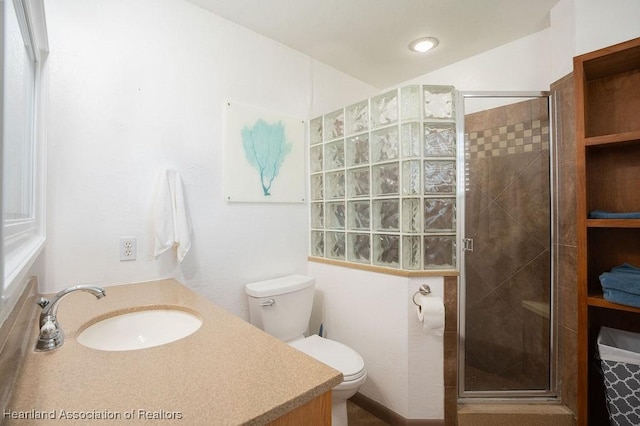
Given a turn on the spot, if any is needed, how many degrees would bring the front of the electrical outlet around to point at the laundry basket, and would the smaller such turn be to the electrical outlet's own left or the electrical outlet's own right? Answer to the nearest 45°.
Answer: approximately 45° to the electrical outlet's own left

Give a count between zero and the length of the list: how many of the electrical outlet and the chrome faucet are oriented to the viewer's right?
1

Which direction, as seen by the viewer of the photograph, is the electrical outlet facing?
facing the viewer

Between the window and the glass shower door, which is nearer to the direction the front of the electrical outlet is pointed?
the window

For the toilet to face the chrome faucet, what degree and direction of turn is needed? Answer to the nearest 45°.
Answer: approximately 90° to its right

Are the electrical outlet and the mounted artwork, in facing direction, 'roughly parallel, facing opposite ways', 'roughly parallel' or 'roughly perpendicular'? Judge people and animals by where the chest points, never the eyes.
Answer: roughly parallel

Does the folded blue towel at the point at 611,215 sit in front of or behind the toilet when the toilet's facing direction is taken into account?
in front

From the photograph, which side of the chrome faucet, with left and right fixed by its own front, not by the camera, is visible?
right

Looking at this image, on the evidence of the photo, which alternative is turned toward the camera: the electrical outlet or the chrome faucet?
the electrical outlet

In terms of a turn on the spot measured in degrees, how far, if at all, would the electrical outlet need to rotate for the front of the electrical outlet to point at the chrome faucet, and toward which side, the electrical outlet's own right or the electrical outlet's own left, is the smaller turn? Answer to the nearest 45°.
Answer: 0° — it already faces it

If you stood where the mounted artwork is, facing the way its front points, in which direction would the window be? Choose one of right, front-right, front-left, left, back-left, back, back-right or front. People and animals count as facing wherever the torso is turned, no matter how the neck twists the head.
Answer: right

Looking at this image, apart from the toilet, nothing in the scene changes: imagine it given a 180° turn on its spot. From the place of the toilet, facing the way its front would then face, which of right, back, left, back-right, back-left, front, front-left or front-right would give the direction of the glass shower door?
back-right

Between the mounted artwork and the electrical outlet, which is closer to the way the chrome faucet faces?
the mounted artwork

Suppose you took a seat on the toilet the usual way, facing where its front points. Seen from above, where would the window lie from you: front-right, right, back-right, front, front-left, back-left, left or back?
right

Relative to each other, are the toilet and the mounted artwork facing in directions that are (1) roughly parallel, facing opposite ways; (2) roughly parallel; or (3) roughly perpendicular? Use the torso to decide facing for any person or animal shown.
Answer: roughly parallel

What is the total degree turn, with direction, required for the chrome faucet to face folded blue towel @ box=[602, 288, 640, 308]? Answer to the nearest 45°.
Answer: approximately 45° to its right

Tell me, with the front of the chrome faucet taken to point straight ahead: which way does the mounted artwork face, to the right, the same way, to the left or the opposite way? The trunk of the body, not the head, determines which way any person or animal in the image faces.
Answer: to the right
